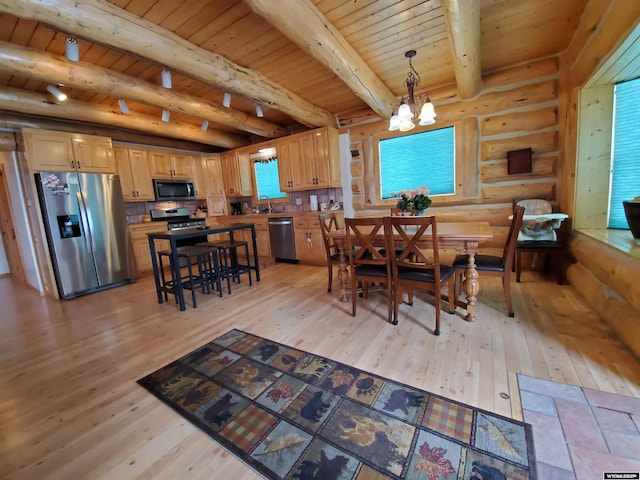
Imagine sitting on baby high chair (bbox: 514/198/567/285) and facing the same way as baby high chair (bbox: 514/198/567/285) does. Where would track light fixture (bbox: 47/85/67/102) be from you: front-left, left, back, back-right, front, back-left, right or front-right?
front-right

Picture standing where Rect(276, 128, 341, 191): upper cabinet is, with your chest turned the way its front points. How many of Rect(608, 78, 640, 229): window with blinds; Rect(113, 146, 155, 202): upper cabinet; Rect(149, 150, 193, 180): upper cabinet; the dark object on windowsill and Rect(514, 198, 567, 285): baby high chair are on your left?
3

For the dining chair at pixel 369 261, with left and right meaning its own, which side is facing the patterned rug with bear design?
back

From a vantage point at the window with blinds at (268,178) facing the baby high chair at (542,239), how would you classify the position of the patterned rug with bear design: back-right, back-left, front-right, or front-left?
front-right

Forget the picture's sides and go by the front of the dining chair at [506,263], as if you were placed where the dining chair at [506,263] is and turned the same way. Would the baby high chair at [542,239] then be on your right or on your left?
on your right

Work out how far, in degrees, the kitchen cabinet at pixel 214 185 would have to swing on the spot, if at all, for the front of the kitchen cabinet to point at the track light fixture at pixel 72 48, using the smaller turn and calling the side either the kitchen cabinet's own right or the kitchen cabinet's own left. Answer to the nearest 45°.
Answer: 0° — it already faces it

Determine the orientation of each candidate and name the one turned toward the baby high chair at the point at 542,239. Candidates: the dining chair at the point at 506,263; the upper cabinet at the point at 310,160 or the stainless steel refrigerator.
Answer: the stainless steel refrigerator

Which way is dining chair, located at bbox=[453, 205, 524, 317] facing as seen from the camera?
to the viewer's left

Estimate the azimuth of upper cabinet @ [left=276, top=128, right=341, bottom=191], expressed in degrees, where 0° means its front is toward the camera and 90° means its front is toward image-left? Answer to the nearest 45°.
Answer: approximately 45°

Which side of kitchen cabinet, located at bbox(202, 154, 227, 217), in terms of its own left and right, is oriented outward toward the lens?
front

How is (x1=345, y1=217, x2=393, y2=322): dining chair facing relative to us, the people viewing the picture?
facing away from the viewer

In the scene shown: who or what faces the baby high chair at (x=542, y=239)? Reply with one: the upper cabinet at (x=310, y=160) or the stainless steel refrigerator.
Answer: the stainless steel refrigerator

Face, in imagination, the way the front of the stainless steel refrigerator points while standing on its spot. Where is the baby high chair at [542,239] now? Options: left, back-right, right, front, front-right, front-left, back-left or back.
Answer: front

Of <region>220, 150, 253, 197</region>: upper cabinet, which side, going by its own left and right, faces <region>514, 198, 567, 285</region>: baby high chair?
left

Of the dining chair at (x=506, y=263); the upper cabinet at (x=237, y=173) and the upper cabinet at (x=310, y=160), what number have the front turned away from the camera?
0
